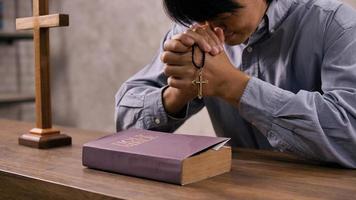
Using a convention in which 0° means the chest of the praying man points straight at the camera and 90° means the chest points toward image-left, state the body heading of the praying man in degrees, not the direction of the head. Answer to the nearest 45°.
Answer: approximately 45°

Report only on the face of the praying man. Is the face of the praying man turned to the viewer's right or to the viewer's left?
to the viewer's left
